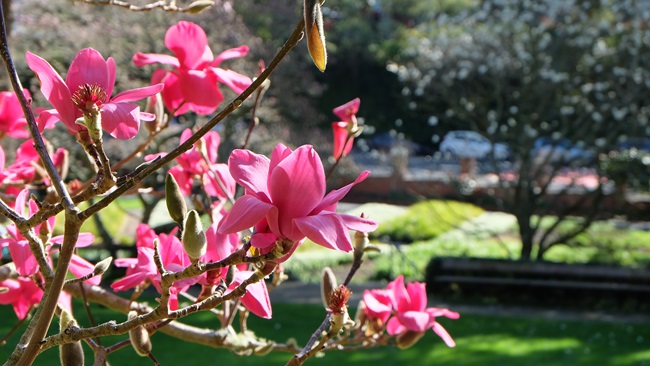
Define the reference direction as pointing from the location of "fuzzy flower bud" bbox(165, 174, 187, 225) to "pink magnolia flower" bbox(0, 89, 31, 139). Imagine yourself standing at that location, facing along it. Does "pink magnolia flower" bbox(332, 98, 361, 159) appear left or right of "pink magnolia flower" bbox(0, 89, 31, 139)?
right

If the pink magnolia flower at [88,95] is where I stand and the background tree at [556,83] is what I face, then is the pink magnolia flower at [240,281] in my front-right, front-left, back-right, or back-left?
front-right
